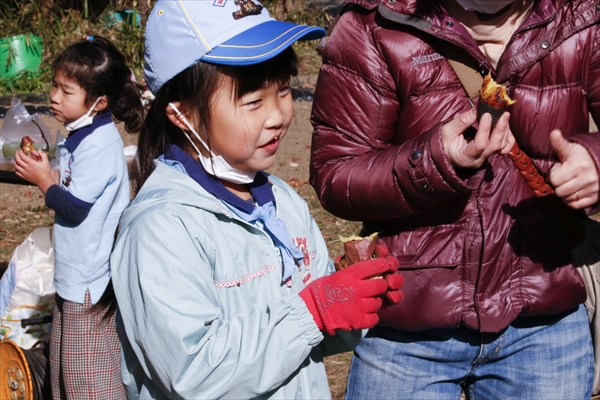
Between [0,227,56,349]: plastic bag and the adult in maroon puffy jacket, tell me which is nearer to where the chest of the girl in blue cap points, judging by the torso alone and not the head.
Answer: the adult in maroon puffy jacket

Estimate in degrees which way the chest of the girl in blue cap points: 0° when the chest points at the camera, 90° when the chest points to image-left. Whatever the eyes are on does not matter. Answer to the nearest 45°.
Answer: approximately 315°

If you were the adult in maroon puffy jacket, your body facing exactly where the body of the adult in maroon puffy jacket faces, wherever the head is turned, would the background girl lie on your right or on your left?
on your right

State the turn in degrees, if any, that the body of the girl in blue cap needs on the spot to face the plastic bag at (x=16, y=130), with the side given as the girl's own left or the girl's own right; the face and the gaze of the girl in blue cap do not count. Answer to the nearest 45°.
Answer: approximately 180°

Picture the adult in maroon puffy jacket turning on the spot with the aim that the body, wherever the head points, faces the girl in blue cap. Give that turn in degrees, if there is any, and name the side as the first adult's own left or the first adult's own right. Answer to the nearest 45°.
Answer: approximately 45° to the first adult's own right

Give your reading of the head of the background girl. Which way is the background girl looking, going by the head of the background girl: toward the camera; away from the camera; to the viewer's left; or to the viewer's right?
to the viewer's left

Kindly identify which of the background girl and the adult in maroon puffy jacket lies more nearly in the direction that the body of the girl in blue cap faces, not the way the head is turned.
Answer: the adult in maroon puffy jacket

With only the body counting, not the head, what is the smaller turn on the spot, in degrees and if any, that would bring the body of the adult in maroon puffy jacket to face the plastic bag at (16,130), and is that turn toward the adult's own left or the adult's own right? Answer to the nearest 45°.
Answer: approximately 135° to the adult's own right
